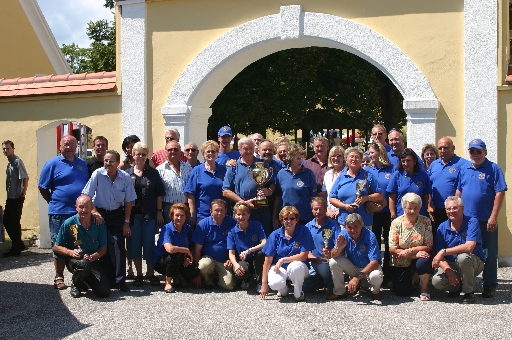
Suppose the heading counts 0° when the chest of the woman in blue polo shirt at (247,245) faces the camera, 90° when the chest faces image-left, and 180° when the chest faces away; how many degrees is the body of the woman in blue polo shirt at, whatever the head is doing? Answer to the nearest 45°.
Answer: approximately 0°

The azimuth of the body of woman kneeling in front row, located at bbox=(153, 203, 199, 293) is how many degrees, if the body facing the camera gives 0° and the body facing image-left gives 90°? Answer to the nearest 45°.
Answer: approximately 315°

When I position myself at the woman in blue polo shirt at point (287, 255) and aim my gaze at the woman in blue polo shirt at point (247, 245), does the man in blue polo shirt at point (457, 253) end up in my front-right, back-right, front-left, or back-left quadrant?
back-right

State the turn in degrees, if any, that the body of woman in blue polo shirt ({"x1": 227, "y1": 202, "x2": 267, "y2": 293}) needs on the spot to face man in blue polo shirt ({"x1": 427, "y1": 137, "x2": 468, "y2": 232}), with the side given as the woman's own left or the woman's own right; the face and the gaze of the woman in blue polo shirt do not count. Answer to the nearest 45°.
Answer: approximately 90° to the woman's own left

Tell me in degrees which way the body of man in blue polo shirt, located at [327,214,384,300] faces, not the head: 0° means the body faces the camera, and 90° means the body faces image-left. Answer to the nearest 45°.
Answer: approximately 0°

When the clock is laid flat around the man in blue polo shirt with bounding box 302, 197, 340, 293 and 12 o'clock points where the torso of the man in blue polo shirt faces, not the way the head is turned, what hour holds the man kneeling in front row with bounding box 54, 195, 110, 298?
The man kneeling in front row is roughly at 3 o'clock from the man in blue polo shirt.

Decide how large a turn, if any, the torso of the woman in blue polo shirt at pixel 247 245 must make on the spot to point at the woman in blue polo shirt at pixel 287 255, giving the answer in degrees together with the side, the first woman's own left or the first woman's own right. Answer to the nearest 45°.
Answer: approximately 45° to the first woman's own left
